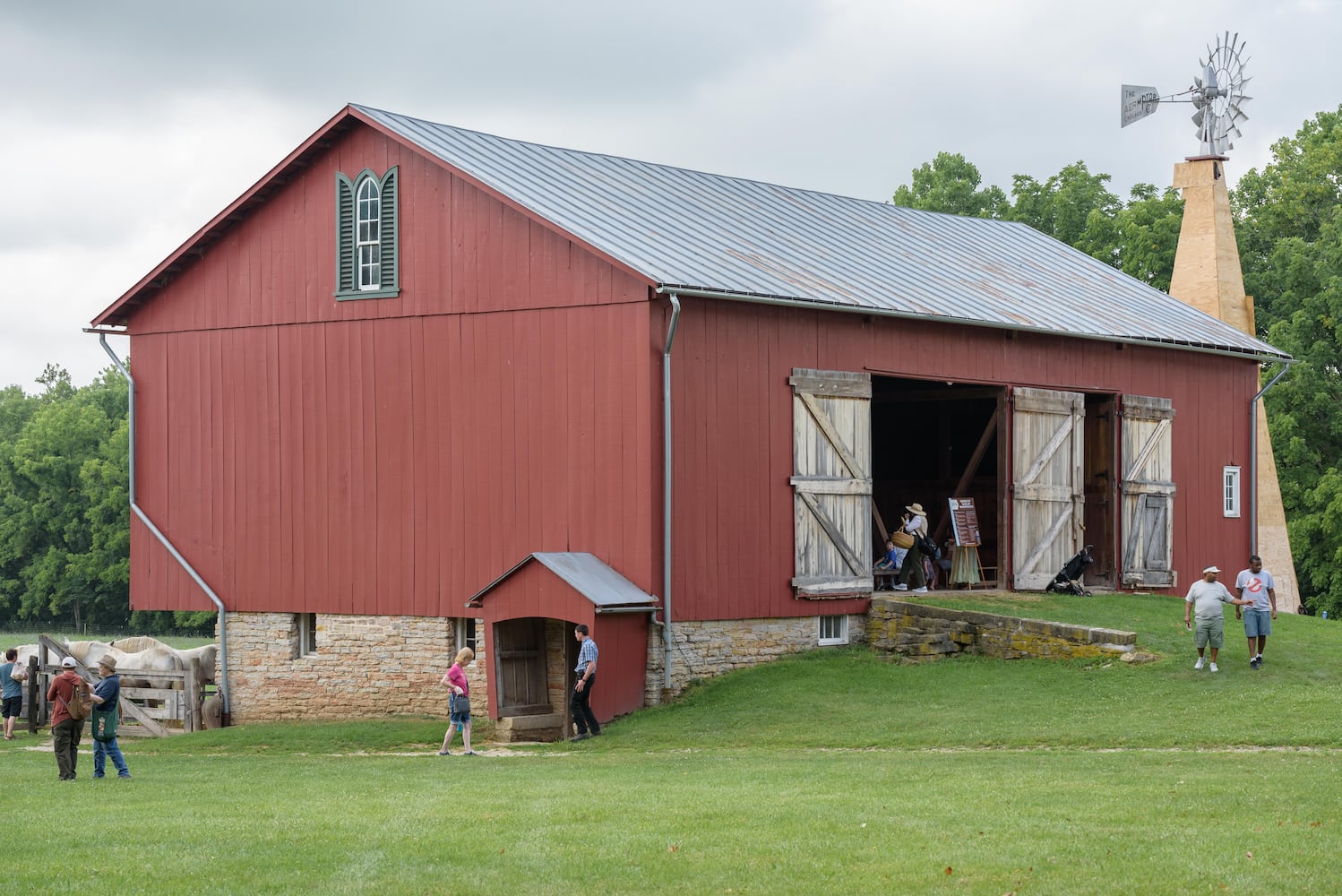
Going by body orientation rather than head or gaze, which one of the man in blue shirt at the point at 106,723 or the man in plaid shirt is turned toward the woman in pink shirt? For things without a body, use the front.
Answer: the man in plaid shirt

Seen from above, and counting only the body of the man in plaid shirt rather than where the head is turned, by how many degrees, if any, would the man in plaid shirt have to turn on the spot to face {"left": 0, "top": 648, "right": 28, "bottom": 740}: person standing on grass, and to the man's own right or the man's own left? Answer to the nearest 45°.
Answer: approximately 45° to the man's own right

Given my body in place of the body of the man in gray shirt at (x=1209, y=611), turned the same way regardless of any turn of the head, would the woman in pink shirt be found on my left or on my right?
on my right

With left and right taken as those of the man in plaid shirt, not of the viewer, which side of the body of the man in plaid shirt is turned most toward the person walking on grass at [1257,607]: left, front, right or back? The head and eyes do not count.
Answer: back

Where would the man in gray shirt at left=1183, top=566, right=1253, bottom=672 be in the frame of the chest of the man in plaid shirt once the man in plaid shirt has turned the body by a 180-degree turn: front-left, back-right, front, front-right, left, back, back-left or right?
front

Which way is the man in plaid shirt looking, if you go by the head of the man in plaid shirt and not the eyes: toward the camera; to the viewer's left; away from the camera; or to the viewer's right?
to the viewer's left

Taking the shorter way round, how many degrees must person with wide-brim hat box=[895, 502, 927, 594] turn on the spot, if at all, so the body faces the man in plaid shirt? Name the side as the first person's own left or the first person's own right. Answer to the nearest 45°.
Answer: approximately 45° to the first person's own left

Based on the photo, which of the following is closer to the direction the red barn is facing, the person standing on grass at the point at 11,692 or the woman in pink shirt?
the woman in pink shirt

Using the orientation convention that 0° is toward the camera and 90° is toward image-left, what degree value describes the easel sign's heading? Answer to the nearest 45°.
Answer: approximately 0°
